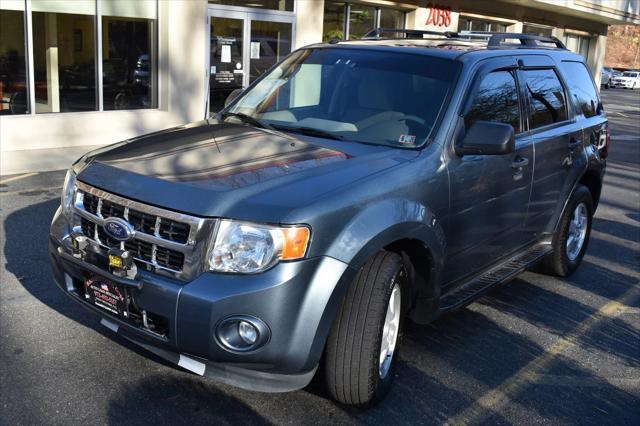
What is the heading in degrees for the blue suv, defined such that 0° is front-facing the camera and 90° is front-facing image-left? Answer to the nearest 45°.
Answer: approximately 45°

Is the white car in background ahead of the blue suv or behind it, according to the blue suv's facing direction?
behind

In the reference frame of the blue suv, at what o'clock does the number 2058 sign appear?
The number 2058 sign is roughly at 5 o'clock from the blue suv.
